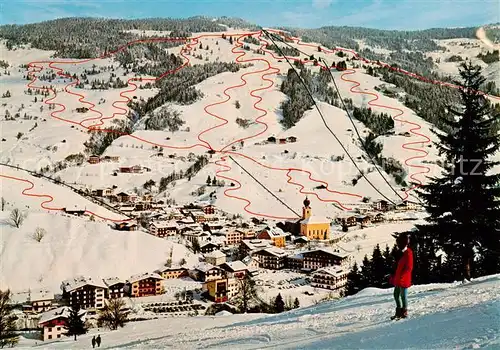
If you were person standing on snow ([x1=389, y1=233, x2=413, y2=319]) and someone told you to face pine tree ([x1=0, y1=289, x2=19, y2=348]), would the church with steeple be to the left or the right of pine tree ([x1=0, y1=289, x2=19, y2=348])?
right

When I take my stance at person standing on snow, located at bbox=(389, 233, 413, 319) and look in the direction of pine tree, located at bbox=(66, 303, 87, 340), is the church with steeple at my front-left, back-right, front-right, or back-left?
front-right

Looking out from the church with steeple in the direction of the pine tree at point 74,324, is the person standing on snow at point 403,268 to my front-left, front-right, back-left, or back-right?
front-left

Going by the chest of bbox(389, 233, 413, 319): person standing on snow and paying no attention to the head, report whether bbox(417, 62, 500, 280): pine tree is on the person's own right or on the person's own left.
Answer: on the person's own right

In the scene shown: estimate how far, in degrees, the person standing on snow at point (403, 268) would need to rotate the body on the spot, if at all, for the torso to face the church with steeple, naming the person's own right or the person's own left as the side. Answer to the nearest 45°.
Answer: approximately 90° to the person's own right

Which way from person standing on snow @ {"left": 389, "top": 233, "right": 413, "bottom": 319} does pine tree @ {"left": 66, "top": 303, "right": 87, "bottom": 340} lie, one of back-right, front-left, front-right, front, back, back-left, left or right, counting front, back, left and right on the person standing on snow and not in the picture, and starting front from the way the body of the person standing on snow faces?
front-right

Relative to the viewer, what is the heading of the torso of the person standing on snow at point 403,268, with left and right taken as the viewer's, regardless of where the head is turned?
facing to the left of the viewer

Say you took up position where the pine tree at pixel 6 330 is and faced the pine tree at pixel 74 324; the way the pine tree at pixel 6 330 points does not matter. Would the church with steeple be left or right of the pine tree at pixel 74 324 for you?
left
